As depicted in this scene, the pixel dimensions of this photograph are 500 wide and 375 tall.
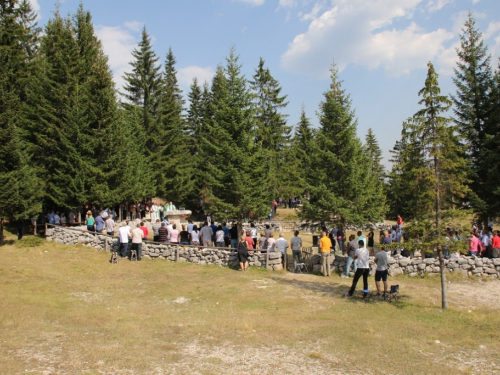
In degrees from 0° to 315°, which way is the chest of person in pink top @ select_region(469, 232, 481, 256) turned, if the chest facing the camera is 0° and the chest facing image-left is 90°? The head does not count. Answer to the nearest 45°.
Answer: approximately 135°

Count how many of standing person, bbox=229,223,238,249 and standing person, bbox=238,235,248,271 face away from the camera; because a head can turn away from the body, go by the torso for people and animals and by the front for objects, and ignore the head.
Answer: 2

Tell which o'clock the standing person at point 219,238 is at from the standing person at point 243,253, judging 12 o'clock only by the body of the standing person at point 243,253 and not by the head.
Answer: the standing person at point 219,238 is roughly at 11 o'clock from the standing person at point 243,253.

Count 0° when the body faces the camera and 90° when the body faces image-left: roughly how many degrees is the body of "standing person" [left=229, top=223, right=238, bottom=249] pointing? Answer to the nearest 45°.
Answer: approximately 180°

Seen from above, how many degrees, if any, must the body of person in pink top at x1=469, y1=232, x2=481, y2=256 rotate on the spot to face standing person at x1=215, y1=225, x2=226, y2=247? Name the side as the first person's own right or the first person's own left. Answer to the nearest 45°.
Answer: approximately 45° to the first person's own left

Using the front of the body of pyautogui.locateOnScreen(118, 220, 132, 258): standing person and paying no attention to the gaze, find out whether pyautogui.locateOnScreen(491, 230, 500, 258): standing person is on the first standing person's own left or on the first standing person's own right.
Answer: on the first standing person's own right

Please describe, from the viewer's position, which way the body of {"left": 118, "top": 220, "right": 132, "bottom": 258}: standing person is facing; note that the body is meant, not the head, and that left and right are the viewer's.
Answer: facing away from the viewer and to the right of the viewer

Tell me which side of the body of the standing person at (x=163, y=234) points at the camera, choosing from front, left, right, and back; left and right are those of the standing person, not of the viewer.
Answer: back

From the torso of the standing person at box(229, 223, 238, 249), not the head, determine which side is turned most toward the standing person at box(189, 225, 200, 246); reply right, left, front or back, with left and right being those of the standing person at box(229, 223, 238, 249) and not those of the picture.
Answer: left
